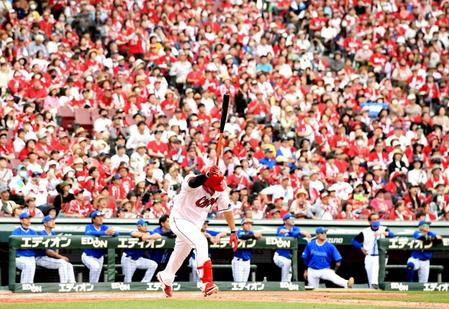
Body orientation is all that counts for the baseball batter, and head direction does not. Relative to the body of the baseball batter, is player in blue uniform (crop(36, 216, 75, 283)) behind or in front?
behind

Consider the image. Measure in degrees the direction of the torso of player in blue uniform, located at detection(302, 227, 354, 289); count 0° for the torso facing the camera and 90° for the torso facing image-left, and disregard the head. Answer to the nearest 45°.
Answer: approximately 0°

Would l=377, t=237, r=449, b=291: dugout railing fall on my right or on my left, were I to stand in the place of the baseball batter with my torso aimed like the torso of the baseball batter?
on my left

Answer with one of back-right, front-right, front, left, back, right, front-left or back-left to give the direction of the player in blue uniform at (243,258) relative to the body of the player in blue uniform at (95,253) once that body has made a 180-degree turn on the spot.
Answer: back-right

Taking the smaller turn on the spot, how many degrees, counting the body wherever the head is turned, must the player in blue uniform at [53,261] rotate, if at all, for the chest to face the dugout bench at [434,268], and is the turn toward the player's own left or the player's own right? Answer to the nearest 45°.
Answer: approximately 45° to the player's own left

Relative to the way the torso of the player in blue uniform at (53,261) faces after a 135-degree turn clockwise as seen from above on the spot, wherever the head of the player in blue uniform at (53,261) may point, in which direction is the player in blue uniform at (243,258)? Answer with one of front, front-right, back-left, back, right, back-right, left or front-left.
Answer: back

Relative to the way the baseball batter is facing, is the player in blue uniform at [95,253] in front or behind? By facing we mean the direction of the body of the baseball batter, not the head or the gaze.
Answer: behind

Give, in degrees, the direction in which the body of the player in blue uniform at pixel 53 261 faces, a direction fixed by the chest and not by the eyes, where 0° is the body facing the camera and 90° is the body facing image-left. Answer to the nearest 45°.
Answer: approximately 315°

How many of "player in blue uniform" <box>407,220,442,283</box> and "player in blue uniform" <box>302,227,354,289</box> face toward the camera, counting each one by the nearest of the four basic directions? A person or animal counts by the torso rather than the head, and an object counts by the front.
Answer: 2

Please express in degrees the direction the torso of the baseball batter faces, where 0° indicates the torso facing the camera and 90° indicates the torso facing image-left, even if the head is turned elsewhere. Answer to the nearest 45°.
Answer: approximately 315°

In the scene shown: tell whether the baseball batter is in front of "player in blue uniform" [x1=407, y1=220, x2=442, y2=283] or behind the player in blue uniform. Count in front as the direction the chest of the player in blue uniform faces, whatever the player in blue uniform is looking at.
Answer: in front

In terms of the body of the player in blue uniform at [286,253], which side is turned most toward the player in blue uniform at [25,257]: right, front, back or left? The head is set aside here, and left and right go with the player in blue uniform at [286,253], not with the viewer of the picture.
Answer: right
